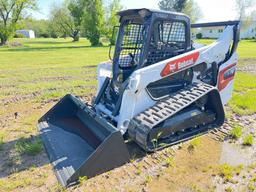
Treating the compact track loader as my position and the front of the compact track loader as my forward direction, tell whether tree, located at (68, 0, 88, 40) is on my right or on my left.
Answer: on my right

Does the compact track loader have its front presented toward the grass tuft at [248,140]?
no

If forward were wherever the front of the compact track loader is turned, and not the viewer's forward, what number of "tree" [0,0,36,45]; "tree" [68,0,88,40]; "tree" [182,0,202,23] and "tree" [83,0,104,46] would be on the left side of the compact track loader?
0

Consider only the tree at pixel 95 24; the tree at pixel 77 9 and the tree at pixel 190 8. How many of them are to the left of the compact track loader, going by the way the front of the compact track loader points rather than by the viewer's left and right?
0

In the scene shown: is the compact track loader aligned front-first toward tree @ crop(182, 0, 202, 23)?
no

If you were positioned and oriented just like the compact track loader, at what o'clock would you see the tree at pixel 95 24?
The tree is roughly at 4 o'clock from the compact track loader.

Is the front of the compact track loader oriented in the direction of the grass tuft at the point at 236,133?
no

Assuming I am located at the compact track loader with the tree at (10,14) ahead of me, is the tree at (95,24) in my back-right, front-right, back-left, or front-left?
front-right

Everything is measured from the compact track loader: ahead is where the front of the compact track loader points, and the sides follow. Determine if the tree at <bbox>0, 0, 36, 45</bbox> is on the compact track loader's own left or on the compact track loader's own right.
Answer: on the compact track loader's own right

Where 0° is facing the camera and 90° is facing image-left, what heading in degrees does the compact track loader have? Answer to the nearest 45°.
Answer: approximately 45°

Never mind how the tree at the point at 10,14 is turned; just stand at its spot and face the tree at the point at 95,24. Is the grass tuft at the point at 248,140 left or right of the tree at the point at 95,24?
right
